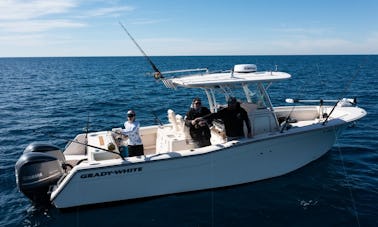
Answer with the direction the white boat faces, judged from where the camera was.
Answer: facing away from the viewer and to the right of the viewer
